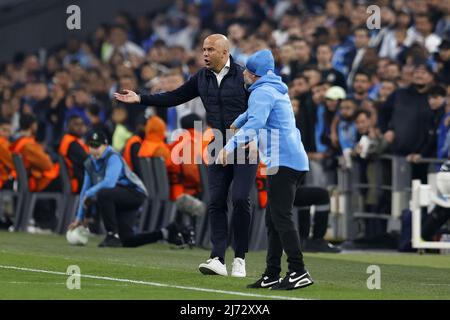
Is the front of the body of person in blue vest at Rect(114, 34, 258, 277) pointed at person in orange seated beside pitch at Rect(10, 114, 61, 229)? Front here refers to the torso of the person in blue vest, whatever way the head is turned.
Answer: no

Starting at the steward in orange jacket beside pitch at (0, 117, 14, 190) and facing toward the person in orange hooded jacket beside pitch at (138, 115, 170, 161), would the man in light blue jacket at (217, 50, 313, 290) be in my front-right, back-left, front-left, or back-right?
front-right

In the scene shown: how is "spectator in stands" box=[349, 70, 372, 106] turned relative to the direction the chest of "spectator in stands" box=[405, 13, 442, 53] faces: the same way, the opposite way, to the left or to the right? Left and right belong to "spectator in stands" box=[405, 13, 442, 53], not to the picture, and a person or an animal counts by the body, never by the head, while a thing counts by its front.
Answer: the same way

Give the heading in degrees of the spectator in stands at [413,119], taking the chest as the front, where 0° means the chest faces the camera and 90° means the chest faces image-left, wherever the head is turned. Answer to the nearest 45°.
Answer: approximately 45°

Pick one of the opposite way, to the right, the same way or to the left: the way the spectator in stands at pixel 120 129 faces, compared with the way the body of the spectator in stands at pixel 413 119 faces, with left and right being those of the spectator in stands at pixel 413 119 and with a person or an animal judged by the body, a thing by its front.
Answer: the same way

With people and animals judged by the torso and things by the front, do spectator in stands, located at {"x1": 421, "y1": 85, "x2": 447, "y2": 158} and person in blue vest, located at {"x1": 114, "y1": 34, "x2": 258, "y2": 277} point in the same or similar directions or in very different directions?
same or similar directions

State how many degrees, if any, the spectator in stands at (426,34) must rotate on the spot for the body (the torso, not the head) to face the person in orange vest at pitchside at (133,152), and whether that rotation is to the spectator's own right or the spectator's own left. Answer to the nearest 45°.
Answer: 0° — they already face them

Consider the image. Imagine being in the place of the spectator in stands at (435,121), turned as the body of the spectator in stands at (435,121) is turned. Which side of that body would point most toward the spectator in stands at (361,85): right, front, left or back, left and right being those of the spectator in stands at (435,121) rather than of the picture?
right

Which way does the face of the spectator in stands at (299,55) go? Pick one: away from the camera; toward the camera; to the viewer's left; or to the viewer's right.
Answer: toward the camera

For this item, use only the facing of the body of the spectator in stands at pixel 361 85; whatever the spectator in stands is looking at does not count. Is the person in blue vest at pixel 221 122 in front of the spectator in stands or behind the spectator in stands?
in front

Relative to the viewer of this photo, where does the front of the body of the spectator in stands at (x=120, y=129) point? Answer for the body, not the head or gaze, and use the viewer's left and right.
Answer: facing the viewer and to the left of the viewer

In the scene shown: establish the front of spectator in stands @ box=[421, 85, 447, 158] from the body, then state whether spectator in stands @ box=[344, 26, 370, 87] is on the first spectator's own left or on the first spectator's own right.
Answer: on the first spectator's own right

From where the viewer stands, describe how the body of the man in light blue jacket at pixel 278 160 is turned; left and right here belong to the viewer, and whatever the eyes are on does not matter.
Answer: facing to the left of the viewer
